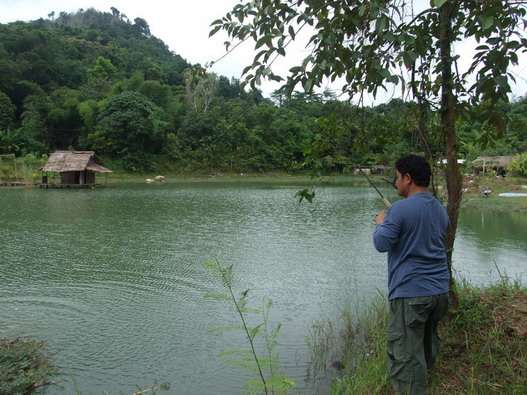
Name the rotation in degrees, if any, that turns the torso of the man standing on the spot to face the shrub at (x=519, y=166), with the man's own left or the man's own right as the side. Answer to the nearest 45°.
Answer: approximately 45° to the man's own right

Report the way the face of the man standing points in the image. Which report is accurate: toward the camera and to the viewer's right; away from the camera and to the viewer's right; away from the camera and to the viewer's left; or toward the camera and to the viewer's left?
away from the camera and to the viewer's left

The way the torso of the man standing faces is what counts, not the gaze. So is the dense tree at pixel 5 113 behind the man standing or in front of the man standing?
in front

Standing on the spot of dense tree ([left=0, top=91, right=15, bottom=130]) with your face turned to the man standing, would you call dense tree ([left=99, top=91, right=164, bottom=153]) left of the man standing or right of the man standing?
left

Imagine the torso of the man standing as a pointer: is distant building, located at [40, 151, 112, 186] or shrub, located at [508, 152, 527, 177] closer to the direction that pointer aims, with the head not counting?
the distant building

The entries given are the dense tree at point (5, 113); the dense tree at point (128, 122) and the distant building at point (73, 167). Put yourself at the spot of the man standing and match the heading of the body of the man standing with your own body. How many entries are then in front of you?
3

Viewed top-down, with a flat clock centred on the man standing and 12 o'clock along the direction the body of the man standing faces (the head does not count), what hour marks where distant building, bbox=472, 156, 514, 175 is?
The distant building is roughly at 2 o'clock from the man standing.

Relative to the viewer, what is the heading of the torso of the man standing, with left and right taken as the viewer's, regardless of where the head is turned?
facing away from the viewer and to the left of the viewer

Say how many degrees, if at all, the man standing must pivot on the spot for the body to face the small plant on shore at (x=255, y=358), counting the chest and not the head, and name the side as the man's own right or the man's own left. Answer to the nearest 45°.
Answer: approximately 45° to the man's own left

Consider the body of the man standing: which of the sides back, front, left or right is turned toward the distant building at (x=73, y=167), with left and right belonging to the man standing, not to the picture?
front

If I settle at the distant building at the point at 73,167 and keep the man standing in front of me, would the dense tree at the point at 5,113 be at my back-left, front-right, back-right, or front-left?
back-right

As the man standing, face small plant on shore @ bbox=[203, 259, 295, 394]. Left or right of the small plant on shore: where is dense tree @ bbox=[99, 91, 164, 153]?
right

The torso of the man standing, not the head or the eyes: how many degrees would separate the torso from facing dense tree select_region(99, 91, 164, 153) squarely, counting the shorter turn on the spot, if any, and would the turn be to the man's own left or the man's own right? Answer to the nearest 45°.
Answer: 0° — they already face it
